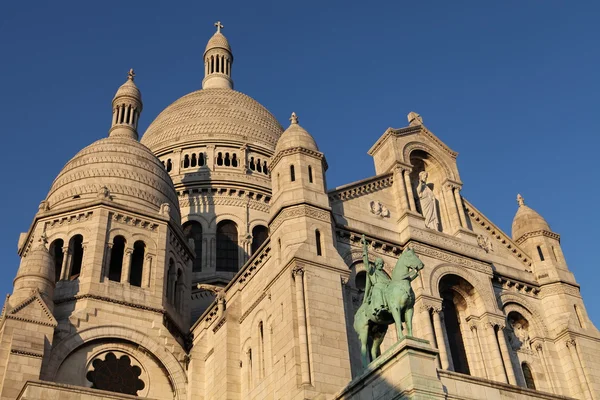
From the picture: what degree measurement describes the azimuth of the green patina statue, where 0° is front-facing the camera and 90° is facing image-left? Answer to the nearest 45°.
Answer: approximately 315°

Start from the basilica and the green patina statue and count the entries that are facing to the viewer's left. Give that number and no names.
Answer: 0
